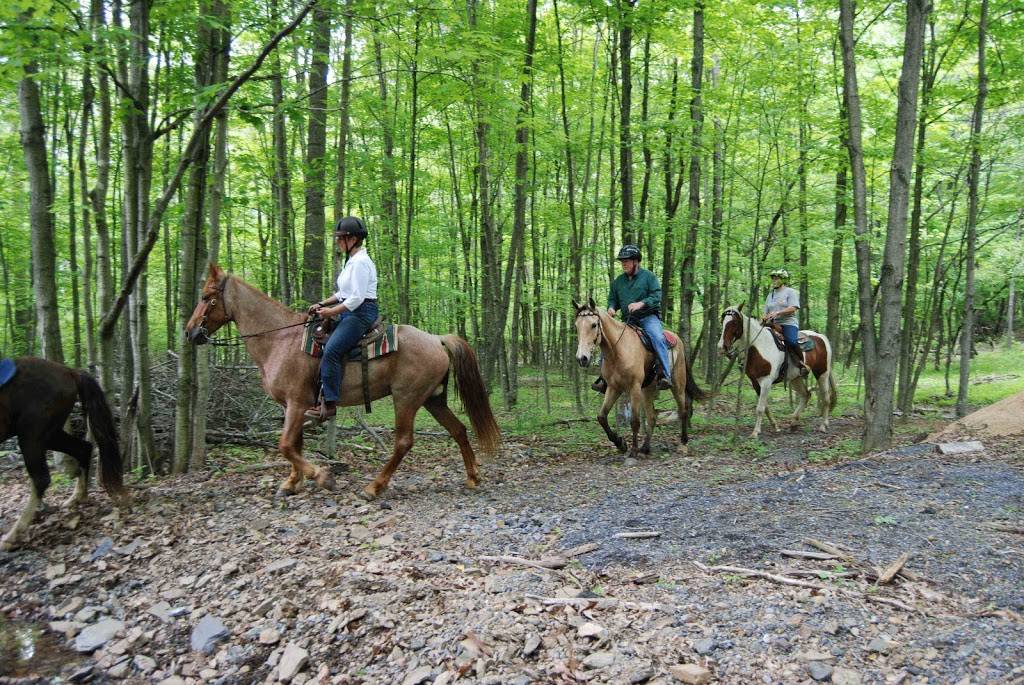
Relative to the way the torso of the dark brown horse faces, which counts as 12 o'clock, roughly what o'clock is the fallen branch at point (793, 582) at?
The fallen branch is roughly at 8 o'clock from the dark brown horse.

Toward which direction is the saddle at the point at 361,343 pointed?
to the viewer's left

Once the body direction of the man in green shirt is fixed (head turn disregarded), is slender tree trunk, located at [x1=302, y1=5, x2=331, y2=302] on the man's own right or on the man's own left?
on the man's own right

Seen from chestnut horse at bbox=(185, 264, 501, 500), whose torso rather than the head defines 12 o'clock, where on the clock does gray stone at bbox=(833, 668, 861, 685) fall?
The gray stone is roughly at 8 o'clock from the chestnut horse.

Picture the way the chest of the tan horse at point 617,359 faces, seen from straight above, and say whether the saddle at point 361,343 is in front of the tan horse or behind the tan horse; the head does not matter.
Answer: in front

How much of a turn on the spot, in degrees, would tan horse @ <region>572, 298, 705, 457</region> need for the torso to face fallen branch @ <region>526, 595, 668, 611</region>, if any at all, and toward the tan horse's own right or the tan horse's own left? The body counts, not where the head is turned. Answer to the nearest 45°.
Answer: approximately 45° to the tan horse's own left

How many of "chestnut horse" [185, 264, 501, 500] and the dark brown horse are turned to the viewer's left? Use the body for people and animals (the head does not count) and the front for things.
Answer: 2

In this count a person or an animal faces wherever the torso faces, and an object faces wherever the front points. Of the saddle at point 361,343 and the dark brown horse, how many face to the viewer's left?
2

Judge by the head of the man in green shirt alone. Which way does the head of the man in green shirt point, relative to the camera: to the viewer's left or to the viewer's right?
to the viewer's left

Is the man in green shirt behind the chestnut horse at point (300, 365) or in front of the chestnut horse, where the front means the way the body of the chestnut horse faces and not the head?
behind

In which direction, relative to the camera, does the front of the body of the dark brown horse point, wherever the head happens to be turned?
to the viewer's left

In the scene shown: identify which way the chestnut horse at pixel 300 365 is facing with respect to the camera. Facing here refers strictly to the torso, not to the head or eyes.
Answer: to the viewer's left

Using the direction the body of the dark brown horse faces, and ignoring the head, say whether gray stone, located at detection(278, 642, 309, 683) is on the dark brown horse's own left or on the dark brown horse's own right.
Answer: on the dark brown horse's own left
